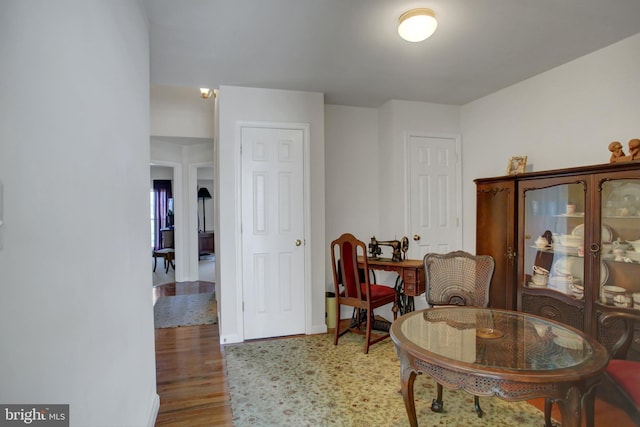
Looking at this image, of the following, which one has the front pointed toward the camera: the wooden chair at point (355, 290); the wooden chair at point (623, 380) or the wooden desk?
the wooden desk

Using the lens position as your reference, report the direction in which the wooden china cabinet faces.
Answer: facing the viewer and to the left of the viewer

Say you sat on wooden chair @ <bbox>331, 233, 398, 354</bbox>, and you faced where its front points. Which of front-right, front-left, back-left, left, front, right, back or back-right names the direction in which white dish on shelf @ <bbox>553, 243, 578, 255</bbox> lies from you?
front-right

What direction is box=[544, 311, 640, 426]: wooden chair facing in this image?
to the viewer's left

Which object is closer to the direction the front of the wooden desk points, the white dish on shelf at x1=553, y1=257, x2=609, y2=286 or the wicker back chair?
the wicker back chair

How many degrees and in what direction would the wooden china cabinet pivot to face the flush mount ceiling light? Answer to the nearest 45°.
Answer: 0° — it already faces it

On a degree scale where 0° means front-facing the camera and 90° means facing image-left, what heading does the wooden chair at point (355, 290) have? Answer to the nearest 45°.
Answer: approximately 225°

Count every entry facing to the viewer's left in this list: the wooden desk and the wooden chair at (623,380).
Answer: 1

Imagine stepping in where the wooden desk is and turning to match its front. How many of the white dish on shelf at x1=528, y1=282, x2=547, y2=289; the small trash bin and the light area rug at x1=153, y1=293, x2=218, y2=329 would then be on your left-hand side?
1

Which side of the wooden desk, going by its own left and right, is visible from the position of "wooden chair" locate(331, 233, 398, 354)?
front

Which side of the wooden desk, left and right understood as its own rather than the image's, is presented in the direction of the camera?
front

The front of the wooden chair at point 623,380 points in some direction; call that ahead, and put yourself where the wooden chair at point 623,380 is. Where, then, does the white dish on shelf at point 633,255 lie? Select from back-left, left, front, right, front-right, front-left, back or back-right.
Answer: right
